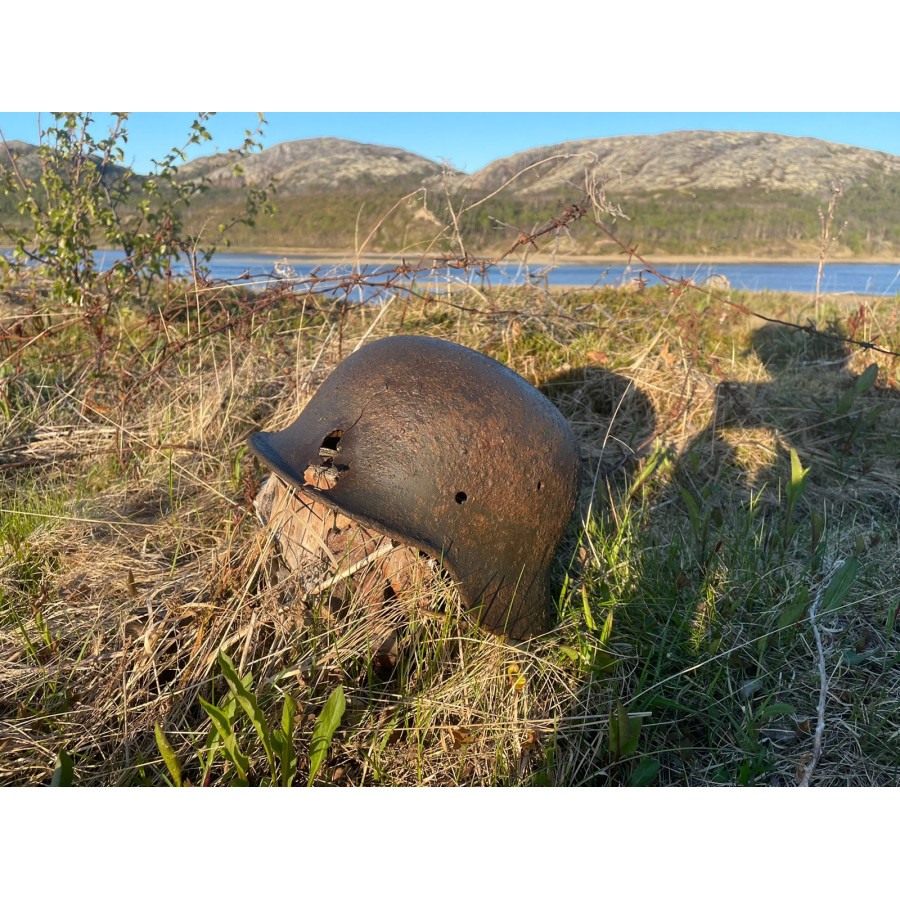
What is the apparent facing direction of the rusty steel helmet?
to the viewer's left

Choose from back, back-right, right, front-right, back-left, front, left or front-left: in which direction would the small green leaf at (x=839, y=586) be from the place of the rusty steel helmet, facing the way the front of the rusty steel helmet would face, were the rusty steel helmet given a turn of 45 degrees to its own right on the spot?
back-right

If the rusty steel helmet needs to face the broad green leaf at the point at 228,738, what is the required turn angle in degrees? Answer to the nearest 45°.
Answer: approximately 45° to its left

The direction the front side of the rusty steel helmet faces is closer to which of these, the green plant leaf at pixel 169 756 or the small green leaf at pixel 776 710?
the green plant leaf

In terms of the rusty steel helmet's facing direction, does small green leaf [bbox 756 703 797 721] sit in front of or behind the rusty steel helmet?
behind

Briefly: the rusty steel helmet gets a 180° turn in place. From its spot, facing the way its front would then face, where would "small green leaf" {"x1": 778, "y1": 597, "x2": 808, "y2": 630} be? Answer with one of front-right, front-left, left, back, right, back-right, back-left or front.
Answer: front

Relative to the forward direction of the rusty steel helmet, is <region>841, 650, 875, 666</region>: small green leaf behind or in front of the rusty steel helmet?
behind
